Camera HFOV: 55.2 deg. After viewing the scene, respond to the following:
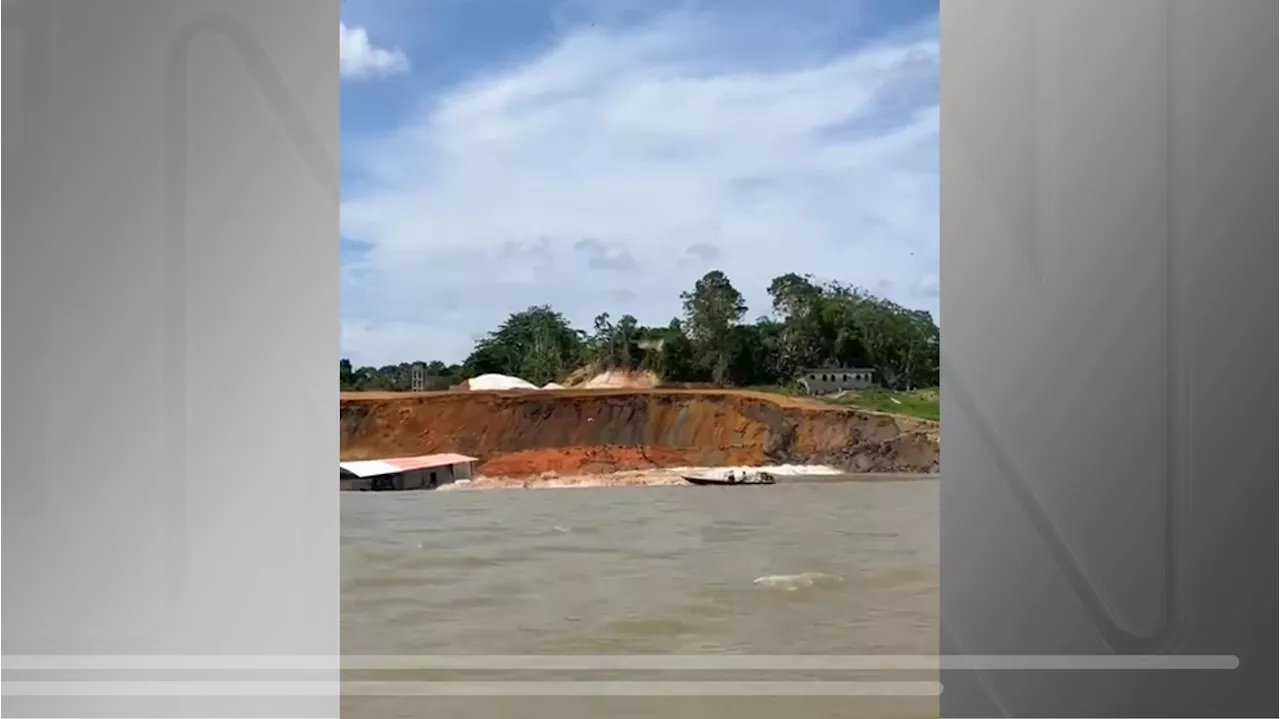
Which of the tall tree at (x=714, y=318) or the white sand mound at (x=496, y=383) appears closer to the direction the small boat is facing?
the white sand mound

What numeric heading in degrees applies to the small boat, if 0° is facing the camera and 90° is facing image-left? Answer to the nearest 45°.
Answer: approximately 90°
